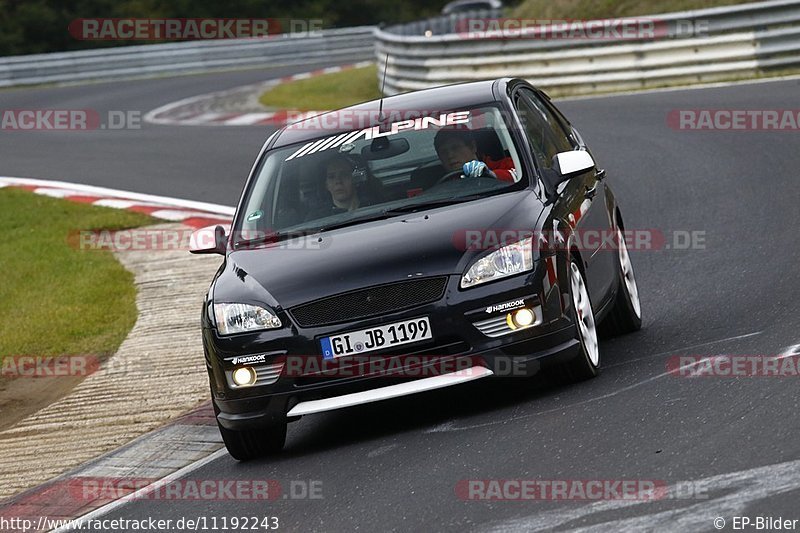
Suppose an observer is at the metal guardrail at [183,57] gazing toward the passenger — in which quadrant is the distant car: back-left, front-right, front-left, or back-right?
back-left
